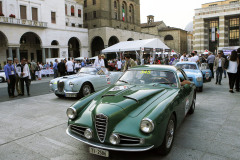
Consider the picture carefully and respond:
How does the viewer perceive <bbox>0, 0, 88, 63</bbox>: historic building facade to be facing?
facing the viewer and to the right of the viewer

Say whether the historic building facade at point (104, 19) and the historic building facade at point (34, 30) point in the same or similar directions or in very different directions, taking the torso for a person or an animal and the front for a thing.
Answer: same or similar directions

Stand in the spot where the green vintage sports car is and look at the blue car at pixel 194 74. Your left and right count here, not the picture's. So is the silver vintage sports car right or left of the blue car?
left

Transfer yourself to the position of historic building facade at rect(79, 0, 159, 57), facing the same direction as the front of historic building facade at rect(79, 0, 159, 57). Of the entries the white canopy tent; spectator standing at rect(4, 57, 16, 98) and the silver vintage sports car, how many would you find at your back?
0

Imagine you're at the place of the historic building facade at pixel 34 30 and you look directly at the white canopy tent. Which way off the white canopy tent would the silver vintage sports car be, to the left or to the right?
right

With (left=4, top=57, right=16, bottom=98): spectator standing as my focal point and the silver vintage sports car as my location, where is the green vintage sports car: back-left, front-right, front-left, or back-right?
back-left

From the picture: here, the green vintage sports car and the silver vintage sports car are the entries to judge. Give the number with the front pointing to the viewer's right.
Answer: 0

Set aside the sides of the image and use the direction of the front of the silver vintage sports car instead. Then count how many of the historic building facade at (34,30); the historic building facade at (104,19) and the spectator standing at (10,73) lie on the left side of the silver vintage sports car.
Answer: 0

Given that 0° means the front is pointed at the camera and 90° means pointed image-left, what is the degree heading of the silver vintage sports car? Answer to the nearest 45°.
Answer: approximately 45°

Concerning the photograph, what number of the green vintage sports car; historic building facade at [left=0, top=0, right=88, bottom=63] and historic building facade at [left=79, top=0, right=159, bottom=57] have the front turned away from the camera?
0

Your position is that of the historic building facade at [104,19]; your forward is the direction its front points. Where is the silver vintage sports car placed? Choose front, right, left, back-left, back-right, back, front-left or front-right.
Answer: front-right

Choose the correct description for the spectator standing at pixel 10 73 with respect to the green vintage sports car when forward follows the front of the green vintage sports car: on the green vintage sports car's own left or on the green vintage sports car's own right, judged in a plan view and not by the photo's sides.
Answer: on the green vintage sports car's own right

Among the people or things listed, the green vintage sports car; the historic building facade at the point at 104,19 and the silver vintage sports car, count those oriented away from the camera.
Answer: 0

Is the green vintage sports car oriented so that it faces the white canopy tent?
no
